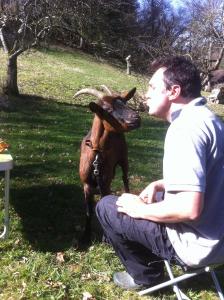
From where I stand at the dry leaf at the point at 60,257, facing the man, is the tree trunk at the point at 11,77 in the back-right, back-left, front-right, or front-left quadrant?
back-left

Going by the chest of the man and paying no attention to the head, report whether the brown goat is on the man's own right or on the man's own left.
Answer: on the man's own right

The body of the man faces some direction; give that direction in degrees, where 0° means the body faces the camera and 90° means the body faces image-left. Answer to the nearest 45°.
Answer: approximately 90°

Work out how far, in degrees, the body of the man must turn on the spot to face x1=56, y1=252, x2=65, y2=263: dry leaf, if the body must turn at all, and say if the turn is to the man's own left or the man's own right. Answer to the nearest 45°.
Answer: approximately 45° to the man's own right

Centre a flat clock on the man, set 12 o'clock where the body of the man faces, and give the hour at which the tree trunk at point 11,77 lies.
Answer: The tree trunk is roughly at 2 o'clock from the man.
